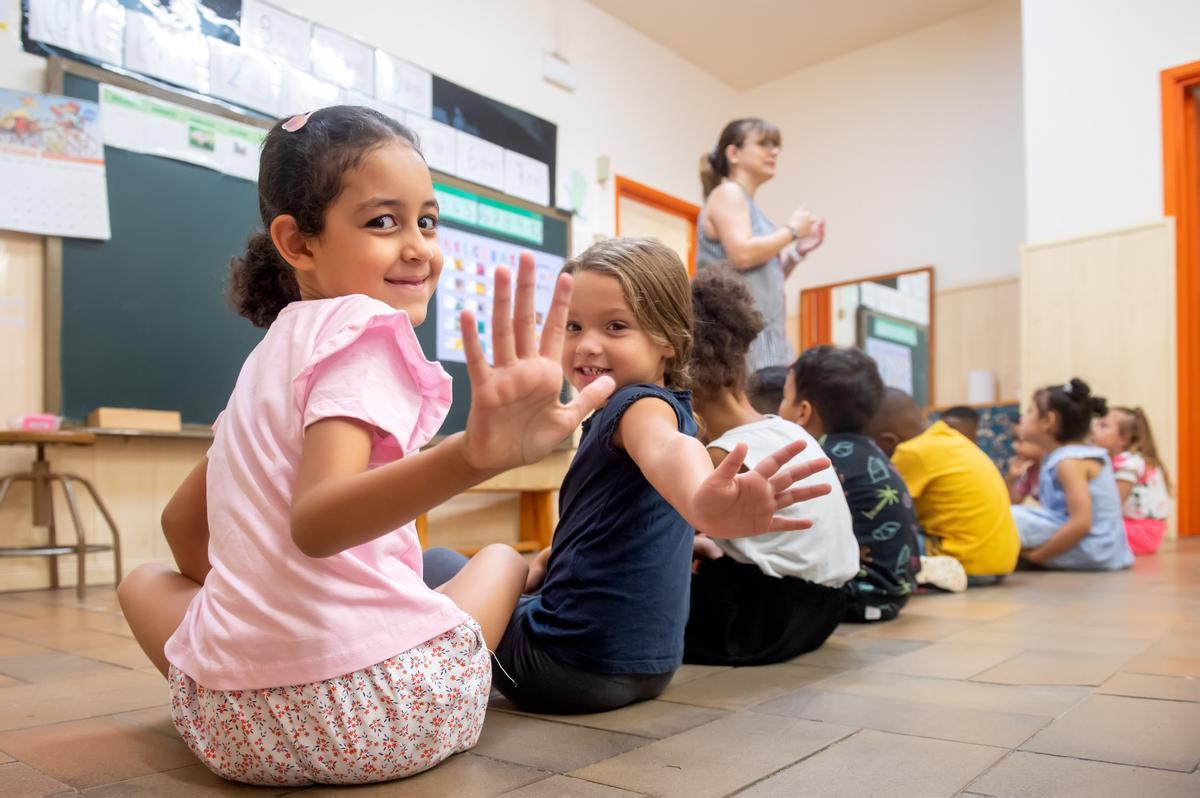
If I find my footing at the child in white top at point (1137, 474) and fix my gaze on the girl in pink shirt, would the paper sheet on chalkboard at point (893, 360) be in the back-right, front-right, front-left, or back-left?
back-right

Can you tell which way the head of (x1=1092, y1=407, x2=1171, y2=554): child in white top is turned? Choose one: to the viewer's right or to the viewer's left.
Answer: to the viewer's left

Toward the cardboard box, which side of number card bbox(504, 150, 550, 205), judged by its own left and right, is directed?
right

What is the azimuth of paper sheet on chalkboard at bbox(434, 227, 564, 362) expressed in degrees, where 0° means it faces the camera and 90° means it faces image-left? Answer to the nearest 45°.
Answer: approximately 315°

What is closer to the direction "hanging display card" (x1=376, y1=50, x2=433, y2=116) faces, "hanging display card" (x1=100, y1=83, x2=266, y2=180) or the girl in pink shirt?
the girl in pink shirt

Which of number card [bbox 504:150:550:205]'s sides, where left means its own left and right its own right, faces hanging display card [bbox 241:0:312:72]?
right
